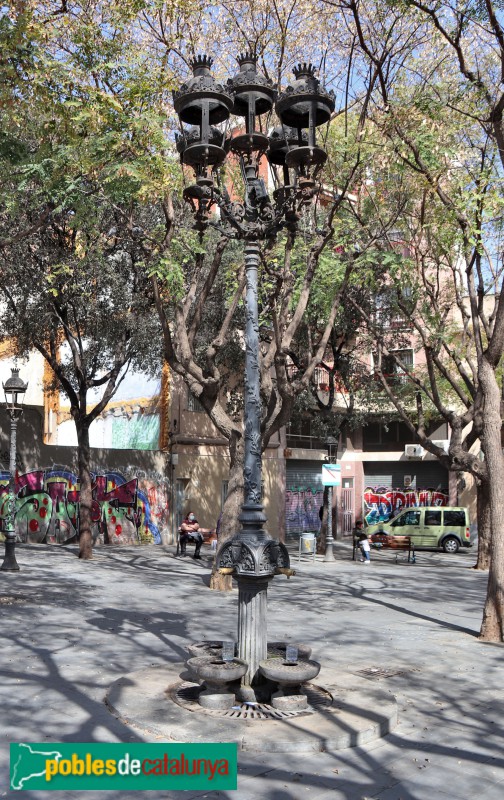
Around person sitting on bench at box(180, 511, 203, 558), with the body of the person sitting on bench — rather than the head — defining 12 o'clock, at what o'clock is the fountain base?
The fountain base is roughly at 12 o'clock from the person sitting on bench.

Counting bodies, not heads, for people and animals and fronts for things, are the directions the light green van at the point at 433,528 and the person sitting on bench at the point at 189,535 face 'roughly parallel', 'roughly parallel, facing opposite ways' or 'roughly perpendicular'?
roughly perpendicular

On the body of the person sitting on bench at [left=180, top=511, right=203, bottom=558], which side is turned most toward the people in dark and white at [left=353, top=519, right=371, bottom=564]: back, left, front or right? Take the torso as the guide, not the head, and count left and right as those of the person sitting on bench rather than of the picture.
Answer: left

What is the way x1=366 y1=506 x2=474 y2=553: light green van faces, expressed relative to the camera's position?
facing to the left of the viewer

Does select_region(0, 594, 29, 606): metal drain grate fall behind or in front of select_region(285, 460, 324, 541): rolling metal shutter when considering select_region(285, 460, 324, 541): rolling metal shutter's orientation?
in front

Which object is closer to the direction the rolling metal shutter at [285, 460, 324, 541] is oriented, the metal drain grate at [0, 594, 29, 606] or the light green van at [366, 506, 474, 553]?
the metal drain grate

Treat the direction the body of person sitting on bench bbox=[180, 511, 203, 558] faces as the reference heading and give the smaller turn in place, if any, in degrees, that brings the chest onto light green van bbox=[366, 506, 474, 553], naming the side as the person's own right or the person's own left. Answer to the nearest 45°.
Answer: approximately 135° to the person's own left

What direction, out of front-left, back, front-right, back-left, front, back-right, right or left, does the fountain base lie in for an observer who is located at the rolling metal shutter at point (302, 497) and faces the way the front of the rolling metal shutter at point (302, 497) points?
front

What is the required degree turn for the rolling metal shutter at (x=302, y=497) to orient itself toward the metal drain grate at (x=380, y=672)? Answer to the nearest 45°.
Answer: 0° — it already faces it

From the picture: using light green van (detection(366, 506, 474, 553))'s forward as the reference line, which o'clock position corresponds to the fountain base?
The fountain base is roughly at 9 o'clock from the light green van.

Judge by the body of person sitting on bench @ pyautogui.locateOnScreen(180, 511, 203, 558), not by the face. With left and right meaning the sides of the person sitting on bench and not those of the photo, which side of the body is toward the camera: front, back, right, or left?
front
